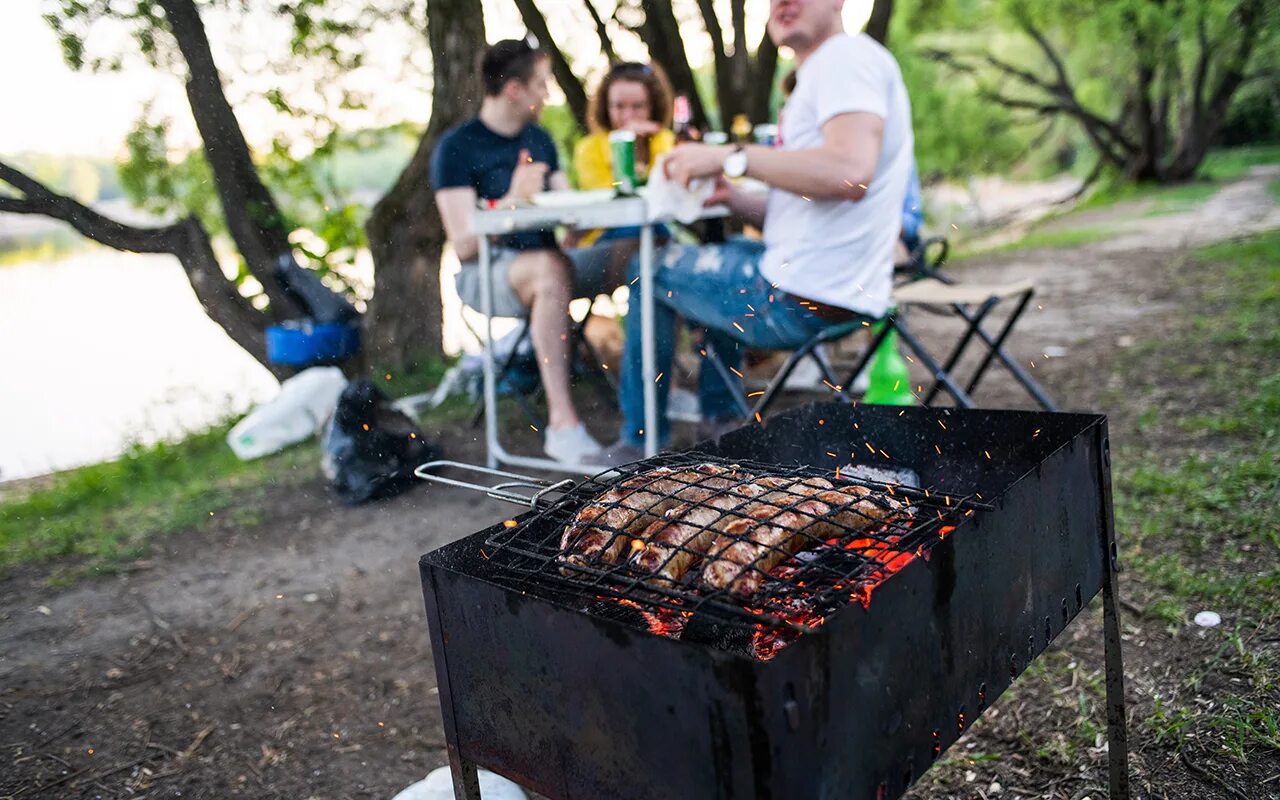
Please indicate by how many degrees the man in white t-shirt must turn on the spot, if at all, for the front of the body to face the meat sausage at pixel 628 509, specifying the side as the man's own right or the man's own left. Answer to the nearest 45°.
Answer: approximately 90° to the man's own left

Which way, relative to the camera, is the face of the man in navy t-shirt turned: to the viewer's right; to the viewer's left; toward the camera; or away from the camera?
to the viewer's right

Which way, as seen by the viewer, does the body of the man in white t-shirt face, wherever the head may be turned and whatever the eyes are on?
to the viewer's left

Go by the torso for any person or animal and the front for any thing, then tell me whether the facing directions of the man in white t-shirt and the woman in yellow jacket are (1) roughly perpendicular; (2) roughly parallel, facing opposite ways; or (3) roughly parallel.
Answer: roughly perpendicular

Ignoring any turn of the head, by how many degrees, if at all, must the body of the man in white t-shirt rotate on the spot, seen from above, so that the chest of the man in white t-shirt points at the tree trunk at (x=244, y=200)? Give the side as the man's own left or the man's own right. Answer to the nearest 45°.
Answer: approximately 45° to the man's own right

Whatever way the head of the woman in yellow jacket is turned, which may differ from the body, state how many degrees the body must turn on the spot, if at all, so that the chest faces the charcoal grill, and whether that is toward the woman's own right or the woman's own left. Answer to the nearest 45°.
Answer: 0° — they already face it

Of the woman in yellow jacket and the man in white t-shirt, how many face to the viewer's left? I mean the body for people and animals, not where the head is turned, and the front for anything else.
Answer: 1

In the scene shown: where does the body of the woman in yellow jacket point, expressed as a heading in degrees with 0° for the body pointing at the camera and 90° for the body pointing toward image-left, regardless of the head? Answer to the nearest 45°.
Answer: approximately 0°

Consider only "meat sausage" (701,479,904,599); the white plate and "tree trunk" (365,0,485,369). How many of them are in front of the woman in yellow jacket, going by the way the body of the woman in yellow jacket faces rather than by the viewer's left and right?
2

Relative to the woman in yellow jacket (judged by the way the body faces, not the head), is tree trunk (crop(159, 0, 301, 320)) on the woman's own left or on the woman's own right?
on the woman's own right
